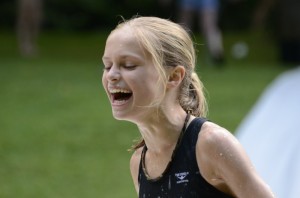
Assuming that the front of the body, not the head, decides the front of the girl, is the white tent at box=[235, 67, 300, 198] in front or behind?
behind

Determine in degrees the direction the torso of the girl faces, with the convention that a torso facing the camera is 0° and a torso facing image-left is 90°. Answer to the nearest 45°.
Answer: approximately 45°
